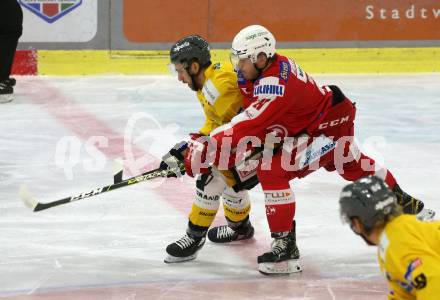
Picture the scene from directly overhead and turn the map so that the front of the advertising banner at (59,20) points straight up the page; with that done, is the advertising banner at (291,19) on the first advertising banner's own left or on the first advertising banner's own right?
on the first advertising banner's own left

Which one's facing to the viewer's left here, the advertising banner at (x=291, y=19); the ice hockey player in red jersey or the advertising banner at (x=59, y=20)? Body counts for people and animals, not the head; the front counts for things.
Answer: the ice hockey player in red jersey

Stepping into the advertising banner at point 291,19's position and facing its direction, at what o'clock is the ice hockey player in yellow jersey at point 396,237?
The ice hockey player in yellow jersey is roughly at 12 o'clock from the advertising banner.

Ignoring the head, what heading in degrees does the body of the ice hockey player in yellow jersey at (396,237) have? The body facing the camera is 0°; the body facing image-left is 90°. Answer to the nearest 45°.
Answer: approximately 90°

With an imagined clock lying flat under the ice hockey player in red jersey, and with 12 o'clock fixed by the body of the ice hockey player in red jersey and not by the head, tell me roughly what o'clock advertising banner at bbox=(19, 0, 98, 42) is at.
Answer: The advertising banner is roughly at 2 o'clock from the ice hockey player in red jersey.

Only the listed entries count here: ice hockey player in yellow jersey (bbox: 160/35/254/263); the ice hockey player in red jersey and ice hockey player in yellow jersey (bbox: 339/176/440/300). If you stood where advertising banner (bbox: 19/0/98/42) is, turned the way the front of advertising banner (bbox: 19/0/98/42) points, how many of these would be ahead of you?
3

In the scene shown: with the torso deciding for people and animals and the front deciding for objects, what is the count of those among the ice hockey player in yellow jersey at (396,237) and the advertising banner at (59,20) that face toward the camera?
1

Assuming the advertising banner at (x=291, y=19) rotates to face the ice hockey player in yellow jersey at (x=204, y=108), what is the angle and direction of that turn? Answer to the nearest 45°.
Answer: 0° — it already faces them

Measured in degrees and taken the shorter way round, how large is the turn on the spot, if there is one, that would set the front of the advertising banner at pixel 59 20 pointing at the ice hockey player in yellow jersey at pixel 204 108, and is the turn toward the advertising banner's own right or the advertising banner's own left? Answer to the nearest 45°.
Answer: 0° — it already faces them
